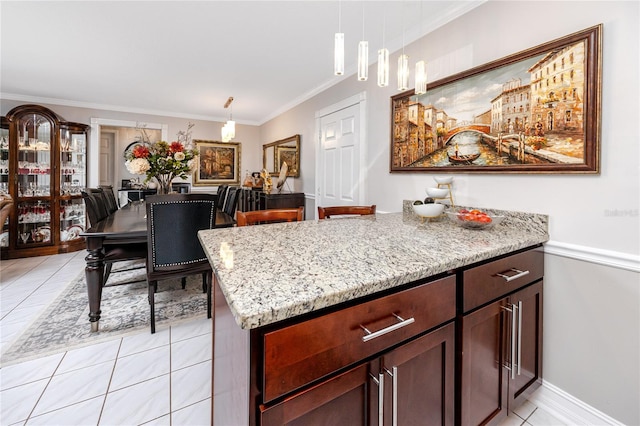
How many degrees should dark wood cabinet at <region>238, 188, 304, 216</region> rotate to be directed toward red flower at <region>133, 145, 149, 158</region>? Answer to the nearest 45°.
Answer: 0° — it already faces it

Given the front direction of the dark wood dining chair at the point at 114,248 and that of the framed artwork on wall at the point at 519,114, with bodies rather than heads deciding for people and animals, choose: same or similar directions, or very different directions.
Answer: very different directions

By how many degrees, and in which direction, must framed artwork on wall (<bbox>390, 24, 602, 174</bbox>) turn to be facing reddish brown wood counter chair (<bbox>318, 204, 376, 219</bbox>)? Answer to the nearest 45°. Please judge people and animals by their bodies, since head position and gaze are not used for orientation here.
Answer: approximately 45° to its right

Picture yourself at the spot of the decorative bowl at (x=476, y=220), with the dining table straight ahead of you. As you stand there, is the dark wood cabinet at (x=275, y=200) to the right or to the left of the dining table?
right

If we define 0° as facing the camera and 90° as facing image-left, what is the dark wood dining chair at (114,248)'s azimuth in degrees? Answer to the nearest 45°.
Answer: approximately 270°
